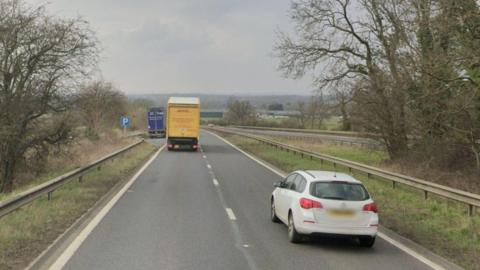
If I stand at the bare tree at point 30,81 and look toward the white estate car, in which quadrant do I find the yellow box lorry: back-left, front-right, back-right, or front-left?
back-left

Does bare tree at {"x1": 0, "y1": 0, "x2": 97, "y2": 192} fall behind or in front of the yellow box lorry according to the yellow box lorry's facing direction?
behind

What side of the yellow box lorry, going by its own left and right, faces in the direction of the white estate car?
back

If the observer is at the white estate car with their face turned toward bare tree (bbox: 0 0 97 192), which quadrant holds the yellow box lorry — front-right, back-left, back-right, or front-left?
front-right

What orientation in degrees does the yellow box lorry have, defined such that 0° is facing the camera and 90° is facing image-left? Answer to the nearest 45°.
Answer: approximately 180°

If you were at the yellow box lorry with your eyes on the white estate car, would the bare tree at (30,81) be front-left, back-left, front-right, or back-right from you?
front-right
